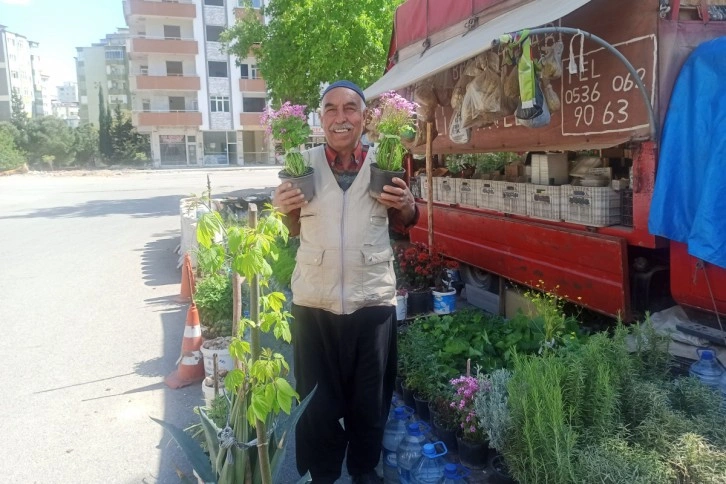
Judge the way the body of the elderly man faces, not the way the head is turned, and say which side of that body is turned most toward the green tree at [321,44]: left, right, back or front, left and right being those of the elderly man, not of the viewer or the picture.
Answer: back

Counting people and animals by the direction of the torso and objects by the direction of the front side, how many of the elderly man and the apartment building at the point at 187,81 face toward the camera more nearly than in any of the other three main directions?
2

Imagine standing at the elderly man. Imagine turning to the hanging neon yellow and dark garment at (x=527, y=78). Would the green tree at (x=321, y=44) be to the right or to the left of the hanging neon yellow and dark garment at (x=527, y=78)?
left

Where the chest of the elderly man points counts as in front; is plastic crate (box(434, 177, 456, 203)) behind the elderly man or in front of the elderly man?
behind

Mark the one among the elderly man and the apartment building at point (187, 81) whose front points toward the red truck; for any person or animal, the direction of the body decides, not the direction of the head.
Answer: the apartment building

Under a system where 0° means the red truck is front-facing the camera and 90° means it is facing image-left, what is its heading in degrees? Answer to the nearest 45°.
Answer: approximately 315°

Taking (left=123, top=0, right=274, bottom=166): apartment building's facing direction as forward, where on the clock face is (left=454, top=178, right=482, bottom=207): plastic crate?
The plastic crate is roughly at 12 o'clock from the apartment building.

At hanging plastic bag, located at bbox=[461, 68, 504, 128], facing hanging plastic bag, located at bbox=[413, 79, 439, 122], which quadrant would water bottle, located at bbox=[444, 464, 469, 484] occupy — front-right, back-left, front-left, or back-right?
back-left

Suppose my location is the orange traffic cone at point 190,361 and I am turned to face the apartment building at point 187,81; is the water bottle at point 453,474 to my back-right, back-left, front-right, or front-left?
back-right

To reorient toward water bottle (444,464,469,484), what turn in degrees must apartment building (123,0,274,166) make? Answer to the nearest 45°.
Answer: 0° — it already faces it

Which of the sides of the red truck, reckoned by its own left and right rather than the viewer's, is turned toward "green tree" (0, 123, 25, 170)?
back
